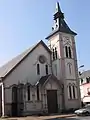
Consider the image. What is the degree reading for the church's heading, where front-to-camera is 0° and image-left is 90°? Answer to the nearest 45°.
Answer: approximately 315°
